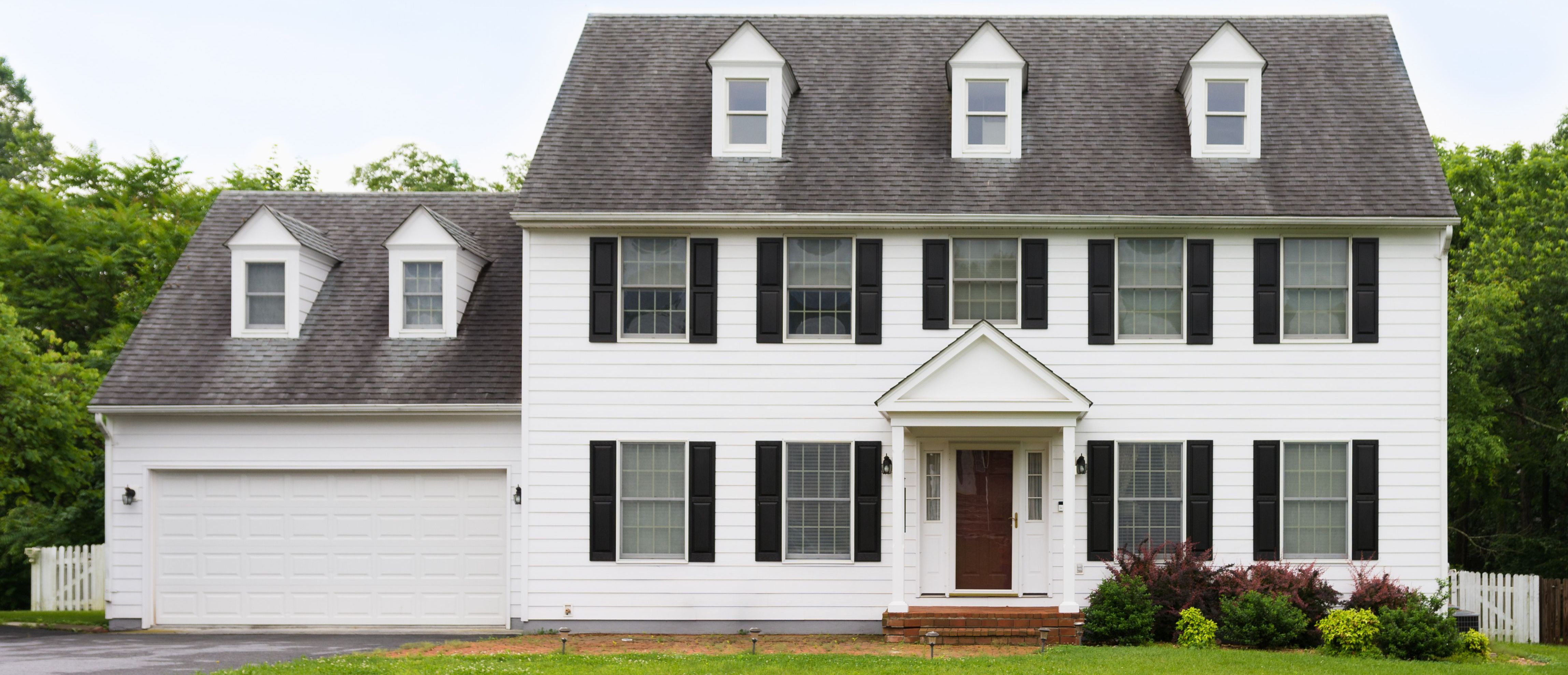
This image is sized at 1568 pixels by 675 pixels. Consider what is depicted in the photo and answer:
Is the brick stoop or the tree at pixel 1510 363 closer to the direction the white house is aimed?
the brick stoop

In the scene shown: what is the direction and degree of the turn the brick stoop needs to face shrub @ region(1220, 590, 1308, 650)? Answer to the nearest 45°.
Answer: approximately 90° to its left

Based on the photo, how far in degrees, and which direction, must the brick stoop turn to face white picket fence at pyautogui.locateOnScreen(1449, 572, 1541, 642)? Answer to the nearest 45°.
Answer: approximately 135° to its left

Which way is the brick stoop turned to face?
toward the camera

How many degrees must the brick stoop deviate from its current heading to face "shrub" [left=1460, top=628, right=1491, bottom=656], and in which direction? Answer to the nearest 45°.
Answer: approximately 90° to its left

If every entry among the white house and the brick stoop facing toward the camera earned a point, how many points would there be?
2

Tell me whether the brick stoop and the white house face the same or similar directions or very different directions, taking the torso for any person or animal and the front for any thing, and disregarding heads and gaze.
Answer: same or similar directions

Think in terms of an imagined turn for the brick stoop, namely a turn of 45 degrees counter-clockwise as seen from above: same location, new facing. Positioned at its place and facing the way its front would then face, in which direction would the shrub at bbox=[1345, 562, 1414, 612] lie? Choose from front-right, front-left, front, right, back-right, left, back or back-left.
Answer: front-left

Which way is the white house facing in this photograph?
toward the camera
